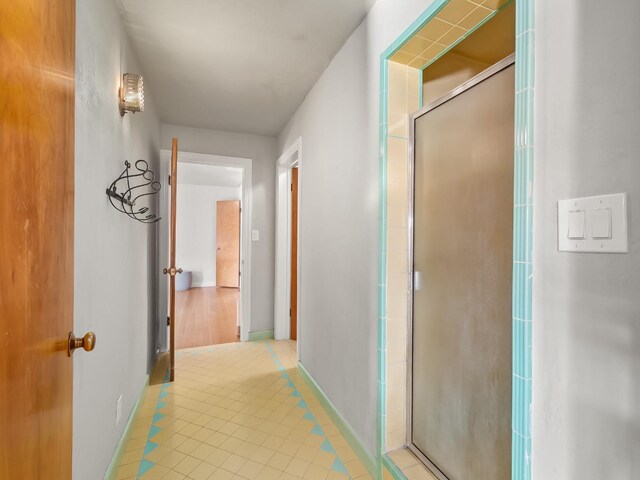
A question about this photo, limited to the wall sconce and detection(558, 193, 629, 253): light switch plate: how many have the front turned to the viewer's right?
1

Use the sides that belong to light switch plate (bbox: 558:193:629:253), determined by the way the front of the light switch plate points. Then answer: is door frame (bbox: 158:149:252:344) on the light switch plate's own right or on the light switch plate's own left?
on the light switch plate's own right

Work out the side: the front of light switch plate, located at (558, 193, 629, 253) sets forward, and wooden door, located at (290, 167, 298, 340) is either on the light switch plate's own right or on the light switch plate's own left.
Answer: on the light switch plate's own right

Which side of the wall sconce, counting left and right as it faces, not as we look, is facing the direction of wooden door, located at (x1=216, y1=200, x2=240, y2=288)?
left

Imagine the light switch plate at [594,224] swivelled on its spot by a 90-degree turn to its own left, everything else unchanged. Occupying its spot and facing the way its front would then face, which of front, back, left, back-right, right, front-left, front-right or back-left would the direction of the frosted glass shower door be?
back

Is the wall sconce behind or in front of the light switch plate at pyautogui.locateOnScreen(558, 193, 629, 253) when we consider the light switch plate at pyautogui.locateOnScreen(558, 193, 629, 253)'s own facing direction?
in front

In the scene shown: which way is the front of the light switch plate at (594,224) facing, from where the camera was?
facing the viewer and to the left of the viewer

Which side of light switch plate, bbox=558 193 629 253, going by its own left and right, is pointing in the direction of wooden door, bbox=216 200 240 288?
right

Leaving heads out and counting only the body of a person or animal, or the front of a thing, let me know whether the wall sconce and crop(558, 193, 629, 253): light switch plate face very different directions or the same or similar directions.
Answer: very different directions

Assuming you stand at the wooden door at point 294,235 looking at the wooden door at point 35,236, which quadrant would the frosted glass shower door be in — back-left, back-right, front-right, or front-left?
front-left

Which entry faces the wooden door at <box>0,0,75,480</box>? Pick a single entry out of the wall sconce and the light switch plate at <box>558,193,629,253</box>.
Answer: the light switch plate

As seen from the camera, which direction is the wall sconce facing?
to the viewer's right

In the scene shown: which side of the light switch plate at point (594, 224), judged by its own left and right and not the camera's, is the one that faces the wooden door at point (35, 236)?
front

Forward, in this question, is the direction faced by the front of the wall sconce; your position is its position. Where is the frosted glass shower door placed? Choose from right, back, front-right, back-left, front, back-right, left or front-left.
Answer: front-right
